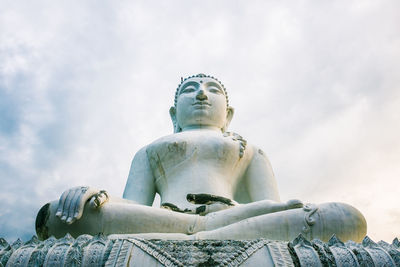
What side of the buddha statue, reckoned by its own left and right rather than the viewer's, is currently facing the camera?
front
